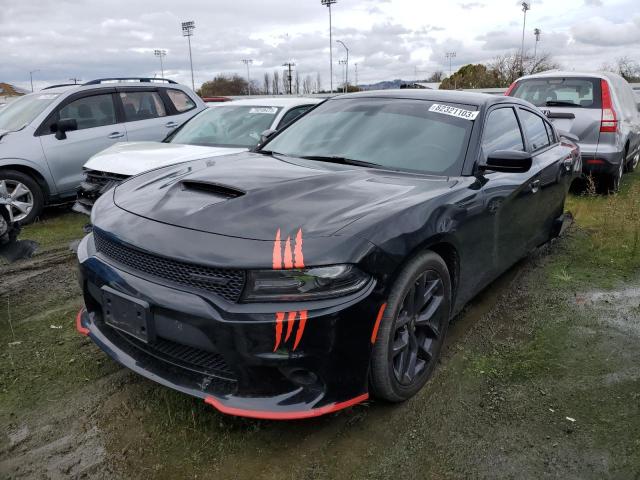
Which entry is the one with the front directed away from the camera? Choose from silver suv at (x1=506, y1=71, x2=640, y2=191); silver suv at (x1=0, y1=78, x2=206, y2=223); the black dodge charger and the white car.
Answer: silver suv at (x1=506, y1=71, x2=640, y2=191)

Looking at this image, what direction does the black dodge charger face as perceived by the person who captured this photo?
facing the viewer and to the left of the viewer

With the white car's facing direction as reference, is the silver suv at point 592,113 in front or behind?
behind

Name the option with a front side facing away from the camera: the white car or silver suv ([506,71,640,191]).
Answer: the silver suv

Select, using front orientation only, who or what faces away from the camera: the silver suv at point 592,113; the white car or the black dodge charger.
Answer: the silver suv

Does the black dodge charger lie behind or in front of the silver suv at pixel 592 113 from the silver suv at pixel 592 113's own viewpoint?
behind

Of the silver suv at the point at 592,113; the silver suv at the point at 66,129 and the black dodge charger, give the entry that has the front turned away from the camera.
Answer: the silver suv at the point at 592,113

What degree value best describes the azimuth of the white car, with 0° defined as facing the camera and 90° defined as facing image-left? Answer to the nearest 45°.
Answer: approximately 45°

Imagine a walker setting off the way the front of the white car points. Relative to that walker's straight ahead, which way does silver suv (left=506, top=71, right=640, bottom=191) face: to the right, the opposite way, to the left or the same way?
the opposite way

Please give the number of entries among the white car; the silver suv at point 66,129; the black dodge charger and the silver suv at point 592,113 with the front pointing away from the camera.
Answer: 1

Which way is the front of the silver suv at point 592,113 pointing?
away from the camera

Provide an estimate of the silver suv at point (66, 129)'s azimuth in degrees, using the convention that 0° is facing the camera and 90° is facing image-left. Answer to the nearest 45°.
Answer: approximately 45°

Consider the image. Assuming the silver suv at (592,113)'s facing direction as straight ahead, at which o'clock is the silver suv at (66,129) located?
the silver suv at (66,129) is roughly at 8 o'clock from the silver suv at (592,113).

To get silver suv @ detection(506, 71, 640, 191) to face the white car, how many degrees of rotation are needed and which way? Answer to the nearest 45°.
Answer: approximately 135° to its left

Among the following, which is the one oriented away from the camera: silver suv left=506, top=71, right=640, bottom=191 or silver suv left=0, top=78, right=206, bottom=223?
silver suv left=506, top=71, right=640, bottom=191

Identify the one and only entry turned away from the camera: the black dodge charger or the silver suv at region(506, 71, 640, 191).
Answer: the silver suv
